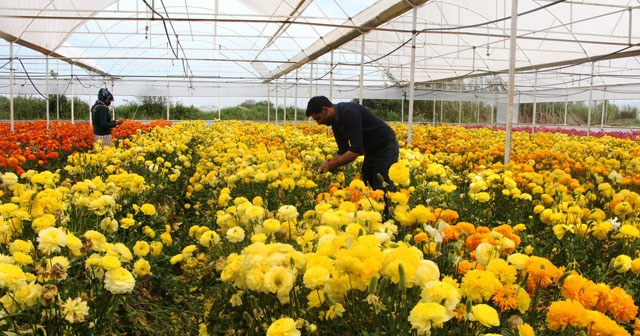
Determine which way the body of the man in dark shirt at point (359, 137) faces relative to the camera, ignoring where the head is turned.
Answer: to the viewer's left

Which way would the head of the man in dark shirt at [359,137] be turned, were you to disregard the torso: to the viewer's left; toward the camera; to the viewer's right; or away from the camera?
to the viewer's left

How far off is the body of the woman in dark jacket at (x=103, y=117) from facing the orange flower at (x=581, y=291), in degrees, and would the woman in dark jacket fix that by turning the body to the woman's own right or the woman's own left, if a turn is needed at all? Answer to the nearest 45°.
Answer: approximately 90° to the woman's own right

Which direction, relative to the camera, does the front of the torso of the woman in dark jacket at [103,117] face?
to the viewer's right

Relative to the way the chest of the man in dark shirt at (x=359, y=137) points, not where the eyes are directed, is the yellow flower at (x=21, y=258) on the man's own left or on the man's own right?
on the man's own left

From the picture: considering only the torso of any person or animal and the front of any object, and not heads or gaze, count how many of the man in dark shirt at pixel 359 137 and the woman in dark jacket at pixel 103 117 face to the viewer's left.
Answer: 1

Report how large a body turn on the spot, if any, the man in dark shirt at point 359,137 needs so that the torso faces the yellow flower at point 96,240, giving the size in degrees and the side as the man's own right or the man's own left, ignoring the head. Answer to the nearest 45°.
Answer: approximately 90° to the man's own left

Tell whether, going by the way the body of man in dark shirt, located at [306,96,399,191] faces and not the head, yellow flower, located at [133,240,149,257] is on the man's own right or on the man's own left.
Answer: on the man's own left
